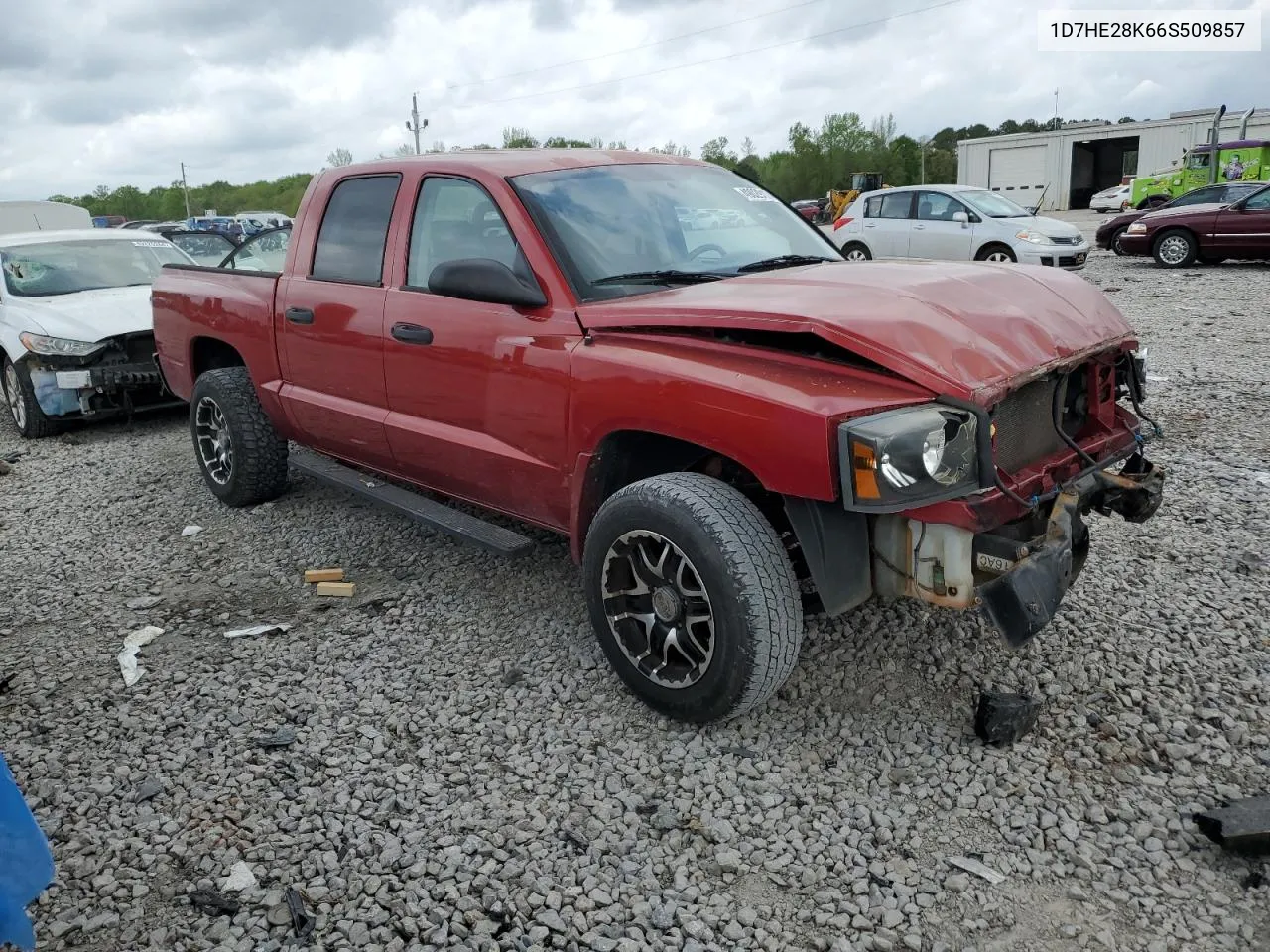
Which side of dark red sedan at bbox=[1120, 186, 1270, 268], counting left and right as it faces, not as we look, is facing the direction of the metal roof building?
right

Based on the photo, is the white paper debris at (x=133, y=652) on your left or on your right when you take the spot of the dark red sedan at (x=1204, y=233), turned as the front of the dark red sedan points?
on your left

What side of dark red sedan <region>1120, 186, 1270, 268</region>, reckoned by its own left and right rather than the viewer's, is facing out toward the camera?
left

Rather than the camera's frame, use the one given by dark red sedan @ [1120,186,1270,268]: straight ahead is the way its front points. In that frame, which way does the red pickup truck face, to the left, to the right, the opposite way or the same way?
the opposite way

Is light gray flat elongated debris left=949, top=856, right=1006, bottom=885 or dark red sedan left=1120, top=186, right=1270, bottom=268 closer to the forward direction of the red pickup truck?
the light gray flat elongated debris

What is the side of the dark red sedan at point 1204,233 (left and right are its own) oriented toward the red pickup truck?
left

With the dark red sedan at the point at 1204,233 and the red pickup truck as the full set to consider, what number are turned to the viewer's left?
1

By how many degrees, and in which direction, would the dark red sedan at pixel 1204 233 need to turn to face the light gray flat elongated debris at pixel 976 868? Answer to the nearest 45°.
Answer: approximately 90° to its left

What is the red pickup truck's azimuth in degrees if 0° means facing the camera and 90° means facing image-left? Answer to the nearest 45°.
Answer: approximately 315°

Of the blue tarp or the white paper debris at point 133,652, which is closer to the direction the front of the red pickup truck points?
the blue tarp

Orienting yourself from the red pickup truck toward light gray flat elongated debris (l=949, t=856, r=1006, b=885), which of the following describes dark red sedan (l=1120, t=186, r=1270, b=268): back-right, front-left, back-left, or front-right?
back-left
